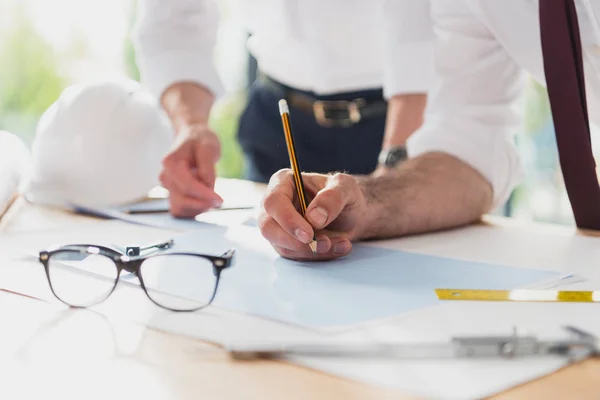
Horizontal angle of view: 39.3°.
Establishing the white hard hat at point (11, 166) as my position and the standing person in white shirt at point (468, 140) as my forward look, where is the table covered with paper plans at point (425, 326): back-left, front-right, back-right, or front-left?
front-right

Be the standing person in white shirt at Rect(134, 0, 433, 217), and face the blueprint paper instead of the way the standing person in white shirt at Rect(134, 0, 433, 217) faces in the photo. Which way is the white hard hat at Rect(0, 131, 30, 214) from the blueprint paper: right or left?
right

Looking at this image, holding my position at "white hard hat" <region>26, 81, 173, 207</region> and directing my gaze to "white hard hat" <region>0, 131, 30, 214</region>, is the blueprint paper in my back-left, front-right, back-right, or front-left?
back-left
